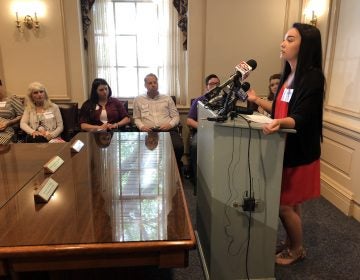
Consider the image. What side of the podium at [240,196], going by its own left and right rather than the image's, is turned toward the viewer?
left

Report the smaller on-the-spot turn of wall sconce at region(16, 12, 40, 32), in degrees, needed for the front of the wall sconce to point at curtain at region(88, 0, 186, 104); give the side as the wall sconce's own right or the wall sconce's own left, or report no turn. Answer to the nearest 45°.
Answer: approximately 90° to the wall sconce's own left

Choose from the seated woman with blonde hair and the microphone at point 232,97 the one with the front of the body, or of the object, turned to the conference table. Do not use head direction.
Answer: the seated woman with blonde hair

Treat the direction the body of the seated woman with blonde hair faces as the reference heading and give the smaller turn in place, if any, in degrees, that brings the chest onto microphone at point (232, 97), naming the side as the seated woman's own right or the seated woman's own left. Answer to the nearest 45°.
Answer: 0° — they already face it

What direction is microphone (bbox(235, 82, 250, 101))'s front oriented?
to the viewer's right

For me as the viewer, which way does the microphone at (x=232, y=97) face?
facing to the right of the viewer

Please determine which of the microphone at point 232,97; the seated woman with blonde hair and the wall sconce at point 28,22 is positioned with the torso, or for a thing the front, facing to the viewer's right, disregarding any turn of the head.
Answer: the microphone

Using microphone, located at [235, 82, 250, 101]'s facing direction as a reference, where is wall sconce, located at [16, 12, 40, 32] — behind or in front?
behind

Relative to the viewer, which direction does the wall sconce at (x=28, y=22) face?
toward the camera

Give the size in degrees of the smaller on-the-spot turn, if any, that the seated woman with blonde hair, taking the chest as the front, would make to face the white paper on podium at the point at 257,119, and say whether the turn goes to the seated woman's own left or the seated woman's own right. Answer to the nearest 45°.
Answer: approximately 45° to the seated woman's own left

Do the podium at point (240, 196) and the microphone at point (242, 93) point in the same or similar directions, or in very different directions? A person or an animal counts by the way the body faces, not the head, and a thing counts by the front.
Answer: very different directions

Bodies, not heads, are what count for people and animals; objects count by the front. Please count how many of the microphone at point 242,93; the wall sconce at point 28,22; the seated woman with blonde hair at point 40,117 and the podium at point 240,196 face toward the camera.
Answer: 2

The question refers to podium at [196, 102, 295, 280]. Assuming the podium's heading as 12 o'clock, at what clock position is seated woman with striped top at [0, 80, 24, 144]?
The seated woman with striped top is roughly at 1 o'clock from the podium.
